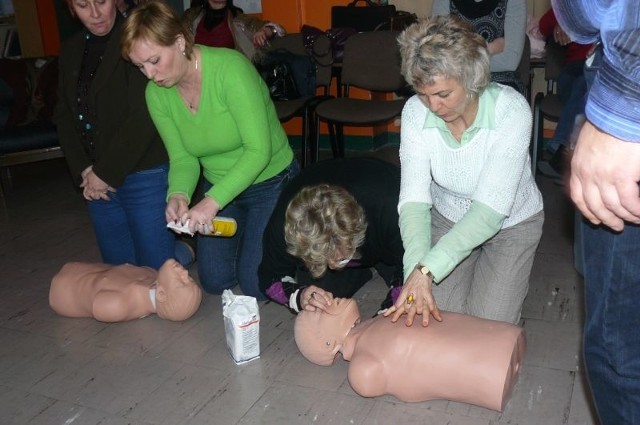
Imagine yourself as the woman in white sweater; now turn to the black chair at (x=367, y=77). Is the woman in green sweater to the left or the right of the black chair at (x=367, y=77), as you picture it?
left

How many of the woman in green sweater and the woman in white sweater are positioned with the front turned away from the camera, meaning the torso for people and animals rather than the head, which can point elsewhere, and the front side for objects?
0

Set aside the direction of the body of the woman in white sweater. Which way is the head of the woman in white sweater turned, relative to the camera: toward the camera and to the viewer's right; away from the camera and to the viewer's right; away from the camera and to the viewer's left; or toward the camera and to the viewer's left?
toward the camera and to the viewer's left

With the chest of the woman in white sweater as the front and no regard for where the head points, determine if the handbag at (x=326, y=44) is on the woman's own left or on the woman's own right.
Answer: on the woman's own right

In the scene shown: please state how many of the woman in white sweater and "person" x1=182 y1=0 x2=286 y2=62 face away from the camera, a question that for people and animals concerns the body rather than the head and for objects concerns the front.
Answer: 0

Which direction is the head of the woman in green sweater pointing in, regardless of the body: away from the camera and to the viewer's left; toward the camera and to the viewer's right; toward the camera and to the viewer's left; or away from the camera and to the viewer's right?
toward the camera and to the viewer's left

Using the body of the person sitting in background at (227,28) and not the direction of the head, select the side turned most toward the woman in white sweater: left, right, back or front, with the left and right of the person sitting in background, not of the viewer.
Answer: front

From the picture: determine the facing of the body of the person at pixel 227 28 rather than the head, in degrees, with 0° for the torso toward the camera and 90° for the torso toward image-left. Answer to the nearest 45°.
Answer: approximately 0°

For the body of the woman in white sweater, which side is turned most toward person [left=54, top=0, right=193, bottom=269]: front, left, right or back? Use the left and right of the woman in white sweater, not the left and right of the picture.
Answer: right

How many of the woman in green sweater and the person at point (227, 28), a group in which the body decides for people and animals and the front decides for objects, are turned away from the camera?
0

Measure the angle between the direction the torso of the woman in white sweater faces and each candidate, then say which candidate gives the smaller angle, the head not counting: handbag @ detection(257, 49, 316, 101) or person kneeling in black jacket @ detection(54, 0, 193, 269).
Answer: the person kneeling in black jacket

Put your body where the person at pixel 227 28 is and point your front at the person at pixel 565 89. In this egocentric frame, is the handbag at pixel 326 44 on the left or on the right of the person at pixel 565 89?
left

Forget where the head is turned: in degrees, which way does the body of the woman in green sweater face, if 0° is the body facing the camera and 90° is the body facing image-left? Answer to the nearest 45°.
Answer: approximately 45°

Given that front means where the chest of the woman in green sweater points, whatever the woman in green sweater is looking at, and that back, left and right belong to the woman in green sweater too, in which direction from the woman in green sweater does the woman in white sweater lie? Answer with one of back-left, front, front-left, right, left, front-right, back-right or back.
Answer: left

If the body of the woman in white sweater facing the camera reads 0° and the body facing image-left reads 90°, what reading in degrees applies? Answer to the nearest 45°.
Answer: approximately 45°
